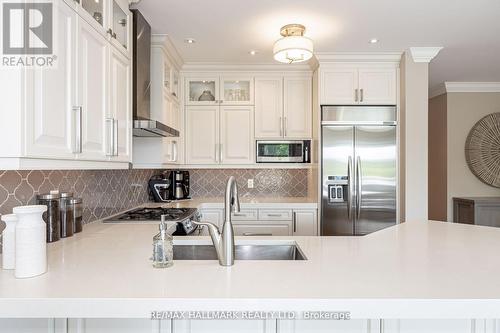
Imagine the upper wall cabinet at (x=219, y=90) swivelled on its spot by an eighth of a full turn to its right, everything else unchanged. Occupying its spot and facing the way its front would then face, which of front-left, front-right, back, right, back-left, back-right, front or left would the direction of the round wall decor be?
back-left

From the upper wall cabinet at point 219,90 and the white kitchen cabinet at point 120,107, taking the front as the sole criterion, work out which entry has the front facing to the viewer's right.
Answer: the white kitchen cabinet

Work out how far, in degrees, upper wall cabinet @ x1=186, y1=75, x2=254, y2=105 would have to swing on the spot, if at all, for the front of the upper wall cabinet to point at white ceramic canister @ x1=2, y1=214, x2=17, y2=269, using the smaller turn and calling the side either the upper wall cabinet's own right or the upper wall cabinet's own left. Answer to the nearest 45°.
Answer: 0° — it already faces it

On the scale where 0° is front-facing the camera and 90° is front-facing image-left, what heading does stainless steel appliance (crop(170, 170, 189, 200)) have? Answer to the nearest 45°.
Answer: approximately 0°

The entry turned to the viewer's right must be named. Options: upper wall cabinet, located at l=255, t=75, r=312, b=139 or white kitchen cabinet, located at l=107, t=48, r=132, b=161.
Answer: the white kitchen cabinet

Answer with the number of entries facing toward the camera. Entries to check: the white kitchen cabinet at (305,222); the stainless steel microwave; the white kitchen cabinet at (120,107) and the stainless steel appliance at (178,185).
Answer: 3

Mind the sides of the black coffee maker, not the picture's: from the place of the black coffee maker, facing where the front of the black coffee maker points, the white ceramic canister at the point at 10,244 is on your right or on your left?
on your right
